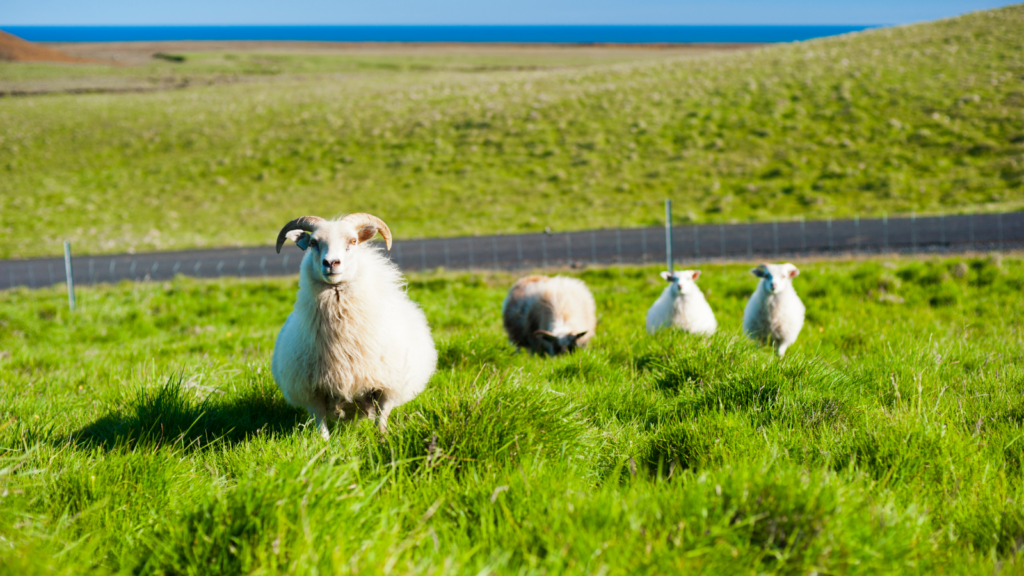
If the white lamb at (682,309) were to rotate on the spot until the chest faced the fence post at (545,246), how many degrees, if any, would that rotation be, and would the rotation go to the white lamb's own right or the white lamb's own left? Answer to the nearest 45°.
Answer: approximately 180°

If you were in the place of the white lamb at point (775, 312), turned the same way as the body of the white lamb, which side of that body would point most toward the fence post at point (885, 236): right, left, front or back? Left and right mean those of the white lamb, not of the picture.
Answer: back

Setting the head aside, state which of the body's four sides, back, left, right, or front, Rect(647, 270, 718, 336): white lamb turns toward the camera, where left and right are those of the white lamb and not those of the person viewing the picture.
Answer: front

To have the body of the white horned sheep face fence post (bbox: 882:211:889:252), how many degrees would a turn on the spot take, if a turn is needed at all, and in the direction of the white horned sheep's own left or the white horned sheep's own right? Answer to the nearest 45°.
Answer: approximately 135° to the white horned sheep's own left

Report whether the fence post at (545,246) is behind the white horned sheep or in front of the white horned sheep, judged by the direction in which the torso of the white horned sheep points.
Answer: behind

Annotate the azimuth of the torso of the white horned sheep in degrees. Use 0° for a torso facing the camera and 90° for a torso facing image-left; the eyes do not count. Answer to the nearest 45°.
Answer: approximately 0°

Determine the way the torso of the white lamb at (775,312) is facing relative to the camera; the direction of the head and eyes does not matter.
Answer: toward the camera

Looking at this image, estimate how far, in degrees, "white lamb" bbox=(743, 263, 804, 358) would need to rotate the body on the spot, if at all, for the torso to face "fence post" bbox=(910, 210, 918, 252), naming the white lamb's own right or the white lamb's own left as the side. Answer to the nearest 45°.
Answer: approximately 180°

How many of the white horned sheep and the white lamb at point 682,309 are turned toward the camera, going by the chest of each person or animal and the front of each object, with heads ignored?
2

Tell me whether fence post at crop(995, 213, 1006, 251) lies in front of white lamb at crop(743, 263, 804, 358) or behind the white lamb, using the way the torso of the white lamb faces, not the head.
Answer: behind

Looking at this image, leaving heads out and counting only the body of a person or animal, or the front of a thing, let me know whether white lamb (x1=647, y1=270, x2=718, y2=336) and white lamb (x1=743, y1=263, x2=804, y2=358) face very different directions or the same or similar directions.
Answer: same or similar directions
